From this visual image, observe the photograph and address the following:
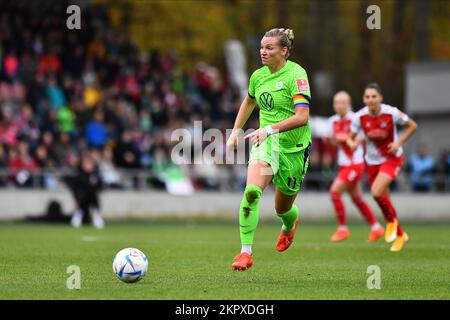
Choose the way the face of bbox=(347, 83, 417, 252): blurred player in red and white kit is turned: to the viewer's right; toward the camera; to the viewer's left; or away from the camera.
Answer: toward the camera

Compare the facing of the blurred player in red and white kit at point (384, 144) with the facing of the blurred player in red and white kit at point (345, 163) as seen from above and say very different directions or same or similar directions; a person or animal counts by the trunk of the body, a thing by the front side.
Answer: same or similar directions

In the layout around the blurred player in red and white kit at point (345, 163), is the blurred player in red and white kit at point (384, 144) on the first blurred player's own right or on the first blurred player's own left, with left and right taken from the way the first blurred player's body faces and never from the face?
on the first blurred player's own left

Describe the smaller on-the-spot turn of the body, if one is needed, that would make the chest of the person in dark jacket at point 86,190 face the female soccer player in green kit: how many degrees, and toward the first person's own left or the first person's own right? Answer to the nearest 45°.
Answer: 0° — they already face them

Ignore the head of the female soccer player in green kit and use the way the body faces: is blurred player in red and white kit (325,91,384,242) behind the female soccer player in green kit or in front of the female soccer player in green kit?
behind

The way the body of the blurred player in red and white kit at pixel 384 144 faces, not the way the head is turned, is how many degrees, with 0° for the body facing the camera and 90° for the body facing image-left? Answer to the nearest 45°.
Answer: approximately 45°

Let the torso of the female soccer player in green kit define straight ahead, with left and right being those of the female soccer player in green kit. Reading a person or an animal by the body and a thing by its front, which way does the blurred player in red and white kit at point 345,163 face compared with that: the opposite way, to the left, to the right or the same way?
the same way

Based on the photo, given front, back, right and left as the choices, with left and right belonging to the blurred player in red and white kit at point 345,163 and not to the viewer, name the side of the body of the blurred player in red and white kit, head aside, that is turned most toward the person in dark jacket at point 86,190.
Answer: right

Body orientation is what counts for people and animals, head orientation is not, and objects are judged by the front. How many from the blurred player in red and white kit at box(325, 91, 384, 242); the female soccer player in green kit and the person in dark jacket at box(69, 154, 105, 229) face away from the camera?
0

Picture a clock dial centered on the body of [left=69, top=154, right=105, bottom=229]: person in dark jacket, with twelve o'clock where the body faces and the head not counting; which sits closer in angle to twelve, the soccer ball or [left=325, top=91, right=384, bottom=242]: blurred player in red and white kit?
the soccer ball

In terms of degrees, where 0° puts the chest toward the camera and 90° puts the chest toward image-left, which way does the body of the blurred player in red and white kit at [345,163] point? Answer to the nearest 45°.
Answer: approximately 45°

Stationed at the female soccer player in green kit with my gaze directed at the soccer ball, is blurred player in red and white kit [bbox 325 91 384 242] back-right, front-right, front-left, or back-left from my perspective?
back-right

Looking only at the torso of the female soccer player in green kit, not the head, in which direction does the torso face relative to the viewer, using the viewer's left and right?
facing the viewer and to the left of the viewer

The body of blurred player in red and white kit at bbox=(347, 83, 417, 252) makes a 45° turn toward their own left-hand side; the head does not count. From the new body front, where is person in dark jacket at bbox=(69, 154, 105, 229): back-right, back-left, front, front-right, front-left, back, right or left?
back-right

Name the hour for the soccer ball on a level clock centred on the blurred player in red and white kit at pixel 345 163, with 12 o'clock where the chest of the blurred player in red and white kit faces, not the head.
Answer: The soccer ball is roughly at 11 o'clock from the blurred player in red and white kit.

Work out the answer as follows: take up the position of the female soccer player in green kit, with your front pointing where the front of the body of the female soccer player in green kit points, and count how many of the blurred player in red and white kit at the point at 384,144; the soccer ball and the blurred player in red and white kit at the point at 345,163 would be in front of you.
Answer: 1

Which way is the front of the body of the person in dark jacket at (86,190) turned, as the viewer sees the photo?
toward the camera
